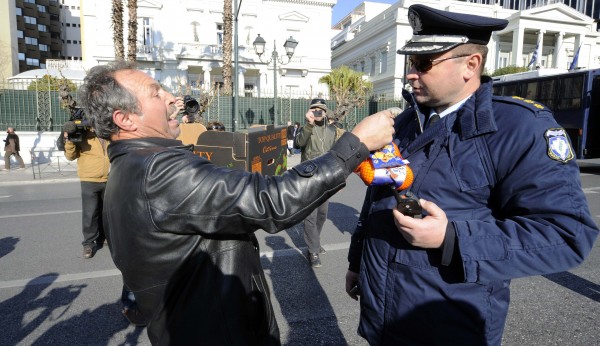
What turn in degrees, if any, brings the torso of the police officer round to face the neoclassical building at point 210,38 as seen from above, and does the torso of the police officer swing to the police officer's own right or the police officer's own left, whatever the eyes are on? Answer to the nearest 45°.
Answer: approximately 90° to the police officer's own right

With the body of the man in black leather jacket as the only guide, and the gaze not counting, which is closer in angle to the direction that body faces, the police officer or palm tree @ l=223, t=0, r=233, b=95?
the police officer

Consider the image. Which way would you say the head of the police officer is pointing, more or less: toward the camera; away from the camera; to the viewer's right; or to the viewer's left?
to the viewer's left

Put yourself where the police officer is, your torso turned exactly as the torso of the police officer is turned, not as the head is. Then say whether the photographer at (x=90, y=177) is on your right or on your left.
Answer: on your right

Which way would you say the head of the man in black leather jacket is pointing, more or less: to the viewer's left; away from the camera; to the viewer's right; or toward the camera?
to the viewer's right

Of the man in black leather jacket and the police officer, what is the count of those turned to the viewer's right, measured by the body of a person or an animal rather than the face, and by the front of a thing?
1

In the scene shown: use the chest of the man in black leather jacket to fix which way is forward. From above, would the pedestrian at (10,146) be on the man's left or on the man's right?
on the man's left

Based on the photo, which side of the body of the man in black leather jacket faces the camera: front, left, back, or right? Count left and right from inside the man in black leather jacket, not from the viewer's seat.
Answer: right

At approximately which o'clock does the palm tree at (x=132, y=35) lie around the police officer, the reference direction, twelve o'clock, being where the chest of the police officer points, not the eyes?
The palm tree is roughly at 3 o'clock from the police officer.

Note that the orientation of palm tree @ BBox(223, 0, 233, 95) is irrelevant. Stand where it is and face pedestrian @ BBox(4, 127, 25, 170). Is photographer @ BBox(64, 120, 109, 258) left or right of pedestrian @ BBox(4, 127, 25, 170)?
left

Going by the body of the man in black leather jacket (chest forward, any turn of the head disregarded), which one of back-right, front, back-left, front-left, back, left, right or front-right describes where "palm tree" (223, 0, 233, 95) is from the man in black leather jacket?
left

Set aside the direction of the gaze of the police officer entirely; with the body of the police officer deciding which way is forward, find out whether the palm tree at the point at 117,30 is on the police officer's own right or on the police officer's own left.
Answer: on the police officer's own right

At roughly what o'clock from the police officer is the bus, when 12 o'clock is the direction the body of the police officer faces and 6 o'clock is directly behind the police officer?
The bus is roughly at 5 o'clock from the police officer.

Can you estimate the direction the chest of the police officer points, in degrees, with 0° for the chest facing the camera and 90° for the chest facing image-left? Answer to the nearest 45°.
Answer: approximately 45°
